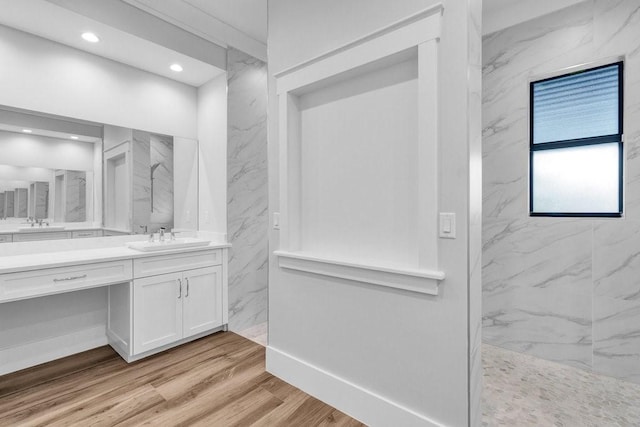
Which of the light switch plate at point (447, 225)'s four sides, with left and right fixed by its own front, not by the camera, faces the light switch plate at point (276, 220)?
right

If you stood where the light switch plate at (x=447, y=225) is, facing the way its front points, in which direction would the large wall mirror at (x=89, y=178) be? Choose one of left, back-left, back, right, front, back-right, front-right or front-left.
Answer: right

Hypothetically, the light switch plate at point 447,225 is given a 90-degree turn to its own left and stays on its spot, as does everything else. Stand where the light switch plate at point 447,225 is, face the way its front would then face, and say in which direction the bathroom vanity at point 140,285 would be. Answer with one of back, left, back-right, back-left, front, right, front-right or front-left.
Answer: back

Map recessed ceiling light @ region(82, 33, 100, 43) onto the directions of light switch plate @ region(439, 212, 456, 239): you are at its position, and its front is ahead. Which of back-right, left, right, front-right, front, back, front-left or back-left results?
right

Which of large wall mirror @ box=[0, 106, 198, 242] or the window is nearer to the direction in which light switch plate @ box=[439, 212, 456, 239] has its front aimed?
the large wall mirror

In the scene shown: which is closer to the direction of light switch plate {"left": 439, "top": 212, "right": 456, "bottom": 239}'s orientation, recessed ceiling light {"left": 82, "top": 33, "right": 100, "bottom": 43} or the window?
the recessed ceiling light

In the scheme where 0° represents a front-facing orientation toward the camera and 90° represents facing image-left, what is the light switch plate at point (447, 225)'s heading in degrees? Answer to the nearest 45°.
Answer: approximately 0°

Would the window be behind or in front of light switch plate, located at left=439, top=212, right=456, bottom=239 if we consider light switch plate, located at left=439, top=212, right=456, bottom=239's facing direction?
behind
